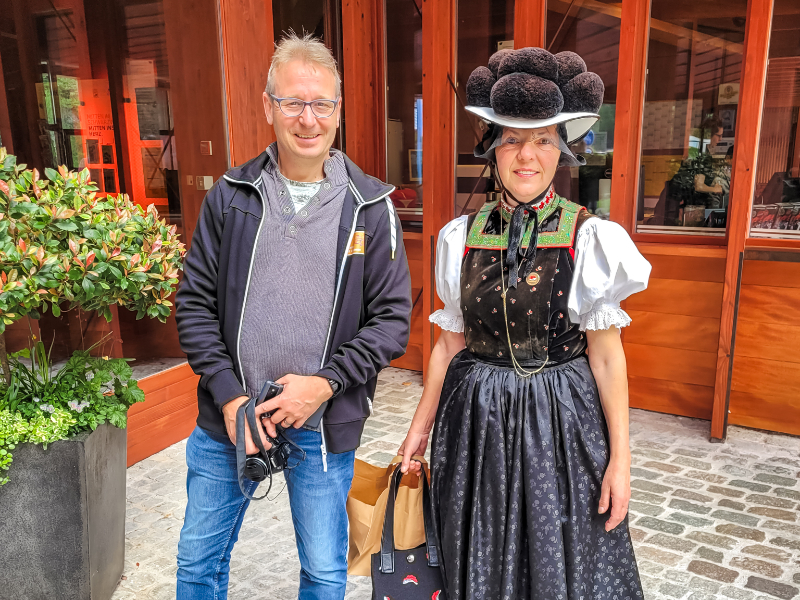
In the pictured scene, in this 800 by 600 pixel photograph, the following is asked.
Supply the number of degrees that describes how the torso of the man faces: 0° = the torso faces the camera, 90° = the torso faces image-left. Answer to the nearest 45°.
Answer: approximately 0°

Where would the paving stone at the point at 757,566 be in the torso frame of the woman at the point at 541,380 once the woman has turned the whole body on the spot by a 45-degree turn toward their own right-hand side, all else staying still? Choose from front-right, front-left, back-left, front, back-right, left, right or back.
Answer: back

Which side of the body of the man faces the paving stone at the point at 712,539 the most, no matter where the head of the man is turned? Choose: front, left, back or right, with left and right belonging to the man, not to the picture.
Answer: left

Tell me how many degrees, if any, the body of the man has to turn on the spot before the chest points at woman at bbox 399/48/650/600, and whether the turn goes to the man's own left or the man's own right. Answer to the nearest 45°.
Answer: approximately 90° to the man's own left

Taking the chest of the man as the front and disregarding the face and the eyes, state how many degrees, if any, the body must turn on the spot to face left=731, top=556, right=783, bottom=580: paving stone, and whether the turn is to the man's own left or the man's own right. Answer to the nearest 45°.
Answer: approximately 90° to the man's own left

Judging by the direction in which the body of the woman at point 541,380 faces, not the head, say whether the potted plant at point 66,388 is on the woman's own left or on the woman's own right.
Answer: on the woman's own right

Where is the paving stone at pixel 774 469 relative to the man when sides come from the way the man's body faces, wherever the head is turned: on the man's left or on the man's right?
on the man's left

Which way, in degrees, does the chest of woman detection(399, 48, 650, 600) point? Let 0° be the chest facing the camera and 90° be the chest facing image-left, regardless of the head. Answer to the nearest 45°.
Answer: approximately 0°

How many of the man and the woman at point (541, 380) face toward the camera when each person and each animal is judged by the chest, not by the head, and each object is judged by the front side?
2

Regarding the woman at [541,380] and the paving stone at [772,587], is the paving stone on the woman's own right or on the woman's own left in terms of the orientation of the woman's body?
on the woman's own left

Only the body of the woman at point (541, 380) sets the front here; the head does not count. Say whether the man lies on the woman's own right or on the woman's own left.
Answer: on the woman's own right

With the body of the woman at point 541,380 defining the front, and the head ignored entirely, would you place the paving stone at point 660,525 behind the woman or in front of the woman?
behind
